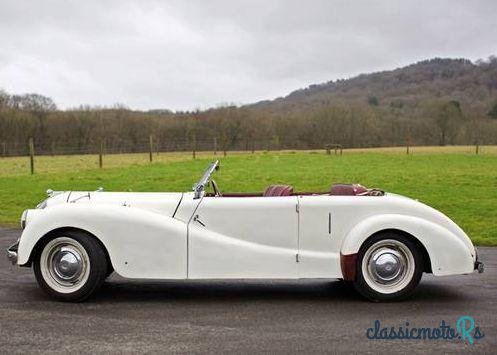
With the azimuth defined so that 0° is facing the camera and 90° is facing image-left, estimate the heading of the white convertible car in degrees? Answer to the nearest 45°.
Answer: approximately 90°
